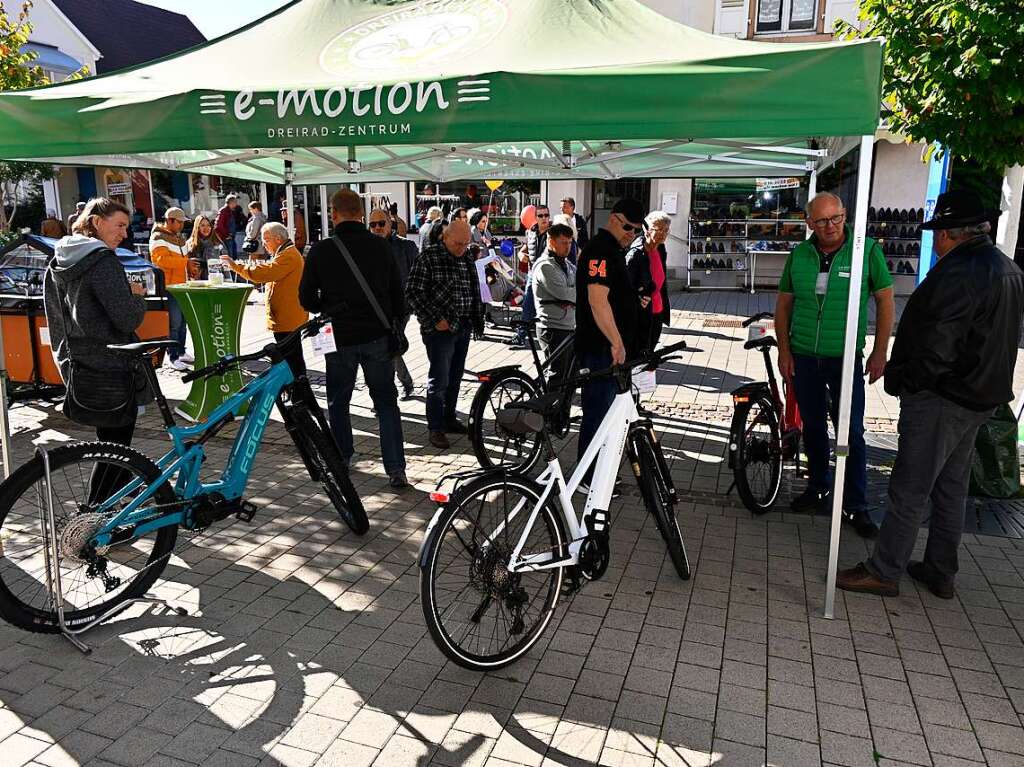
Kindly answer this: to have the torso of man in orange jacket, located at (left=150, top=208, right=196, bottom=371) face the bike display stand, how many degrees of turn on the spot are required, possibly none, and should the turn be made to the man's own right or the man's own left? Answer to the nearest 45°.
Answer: approximately 45° to the man's own right

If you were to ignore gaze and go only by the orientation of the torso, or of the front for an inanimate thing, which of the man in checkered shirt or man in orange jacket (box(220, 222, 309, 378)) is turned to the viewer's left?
the man in orange jacket

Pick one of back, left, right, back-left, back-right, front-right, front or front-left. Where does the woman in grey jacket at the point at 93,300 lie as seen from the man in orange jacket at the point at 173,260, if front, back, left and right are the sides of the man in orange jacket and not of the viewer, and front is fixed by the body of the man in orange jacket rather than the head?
front-right

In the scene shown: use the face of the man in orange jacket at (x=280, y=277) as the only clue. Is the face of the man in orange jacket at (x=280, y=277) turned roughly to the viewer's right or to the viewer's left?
to the viewer's left

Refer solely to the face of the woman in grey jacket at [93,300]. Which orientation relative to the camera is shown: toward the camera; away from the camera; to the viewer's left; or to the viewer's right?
to the viewer's right

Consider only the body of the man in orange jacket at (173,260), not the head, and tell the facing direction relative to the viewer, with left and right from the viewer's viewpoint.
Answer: facing the viewer and to the right of the viewer

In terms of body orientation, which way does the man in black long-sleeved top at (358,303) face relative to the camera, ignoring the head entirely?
away from the camera

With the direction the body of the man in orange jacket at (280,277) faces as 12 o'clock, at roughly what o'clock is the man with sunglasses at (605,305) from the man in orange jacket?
The man with sunglasses is roughly at 8 o'clock from the man in orange jacket.

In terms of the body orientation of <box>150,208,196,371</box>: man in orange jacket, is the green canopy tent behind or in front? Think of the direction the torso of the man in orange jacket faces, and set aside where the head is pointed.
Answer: in front

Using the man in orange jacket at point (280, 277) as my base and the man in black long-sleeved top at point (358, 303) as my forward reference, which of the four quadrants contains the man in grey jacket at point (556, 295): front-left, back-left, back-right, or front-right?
front-left

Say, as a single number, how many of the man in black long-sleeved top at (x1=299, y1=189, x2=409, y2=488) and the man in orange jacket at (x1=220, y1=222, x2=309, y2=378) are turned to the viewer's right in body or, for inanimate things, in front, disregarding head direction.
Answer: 0

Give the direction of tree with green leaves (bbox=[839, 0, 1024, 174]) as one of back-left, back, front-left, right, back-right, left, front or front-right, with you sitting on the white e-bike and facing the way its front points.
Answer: front
